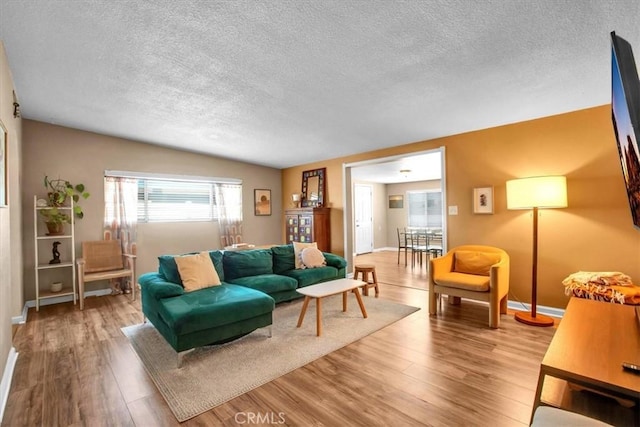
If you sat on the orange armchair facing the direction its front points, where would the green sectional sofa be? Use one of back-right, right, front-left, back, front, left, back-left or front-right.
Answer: front

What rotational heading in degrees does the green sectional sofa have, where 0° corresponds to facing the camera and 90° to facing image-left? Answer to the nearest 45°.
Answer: approximately 315°

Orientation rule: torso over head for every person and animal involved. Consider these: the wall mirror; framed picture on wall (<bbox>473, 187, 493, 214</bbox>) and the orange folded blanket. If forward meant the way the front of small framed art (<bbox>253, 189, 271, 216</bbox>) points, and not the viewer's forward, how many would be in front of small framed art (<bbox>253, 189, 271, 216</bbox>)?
3

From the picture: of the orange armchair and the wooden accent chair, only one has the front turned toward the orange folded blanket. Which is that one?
the wooden accent chair

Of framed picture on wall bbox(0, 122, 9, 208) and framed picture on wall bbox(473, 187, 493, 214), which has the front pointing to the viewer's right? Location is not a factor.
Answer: framed picture on wall bbox(0, 122, 9, 208)

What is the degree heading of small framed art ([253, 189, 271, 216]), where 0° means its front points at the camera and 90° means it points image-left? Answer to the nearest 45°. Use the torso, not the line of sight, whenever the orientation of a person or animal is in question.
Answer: approximately 315°

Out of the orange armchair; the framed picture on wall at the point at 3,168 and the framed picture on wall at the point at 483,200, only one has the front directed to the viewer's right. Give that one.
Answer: the framed picture on wall at the point at 3,168

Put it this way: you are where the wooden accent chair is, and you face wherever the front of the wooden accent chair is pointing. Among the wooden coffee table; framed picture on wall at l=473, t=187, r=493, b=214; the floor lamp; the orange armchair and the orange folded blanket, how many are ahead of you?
5

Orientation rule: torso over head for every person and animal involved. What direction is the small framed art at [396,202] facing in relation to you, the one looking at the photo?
facing the viewer

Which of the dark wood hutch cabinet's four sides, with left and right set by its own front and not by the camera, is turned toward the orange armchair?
left

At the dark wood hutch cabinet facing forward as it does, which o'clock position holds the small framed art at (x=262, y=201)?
The small framed art is roughly at 3 o'clock from the dark wood hutch cabinet.

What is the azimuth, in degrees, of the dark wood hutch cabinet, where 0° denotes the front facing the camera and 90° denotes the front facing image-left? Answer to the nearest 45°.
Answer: approximately 45°

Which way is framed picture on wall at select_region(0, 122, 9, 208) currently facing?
to the viewer's right

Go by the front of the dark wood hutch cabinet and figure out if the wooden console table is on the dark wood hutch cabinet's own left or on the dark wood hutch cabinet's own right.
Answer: on the dark wood hutch cabinet's own left

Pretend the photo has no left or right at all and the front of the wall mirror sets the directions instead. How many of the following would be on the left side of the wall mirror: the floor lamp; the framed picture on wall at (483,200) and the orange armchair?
3
